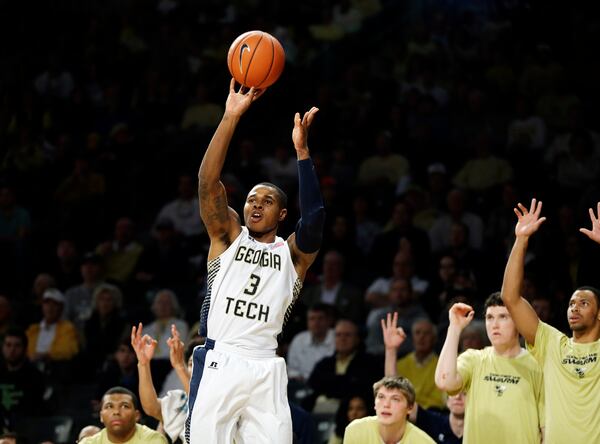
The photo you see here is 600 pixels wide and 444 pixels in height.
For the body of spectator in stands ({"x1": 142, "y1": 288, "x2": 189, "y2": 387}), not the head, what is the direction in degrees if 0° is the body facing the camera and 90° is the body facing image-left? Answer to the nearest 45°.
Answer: approximately 0°

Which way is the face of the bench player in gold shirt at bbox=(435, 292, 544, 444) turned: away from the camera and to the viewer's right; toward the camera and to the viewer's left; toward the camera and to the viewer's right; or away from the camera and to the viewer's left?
toward the camera and to the viewer's left

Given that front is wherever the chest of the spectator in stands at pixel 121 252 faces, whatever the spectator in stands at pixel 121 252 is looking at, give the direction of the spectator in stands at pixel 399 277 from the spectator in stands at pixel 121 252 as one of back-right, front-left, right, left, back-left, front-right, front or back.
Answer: front-left

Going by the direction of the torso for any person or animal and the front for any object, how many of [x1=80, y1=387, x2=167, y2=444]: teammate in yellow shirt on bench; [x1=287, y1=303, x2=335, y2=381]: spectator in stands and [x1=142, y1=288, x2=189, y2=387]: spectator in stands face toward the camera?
3

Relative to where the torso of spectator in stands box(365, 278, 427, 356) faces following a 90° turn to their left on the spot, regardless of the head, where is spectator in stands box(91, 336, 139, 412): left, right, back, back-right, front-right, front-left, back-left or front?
back

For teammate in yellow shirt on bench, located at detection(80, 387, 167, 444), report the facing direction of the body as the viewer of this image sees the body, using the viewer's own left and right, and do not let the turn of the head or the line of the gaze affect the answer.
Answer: facing the viewer

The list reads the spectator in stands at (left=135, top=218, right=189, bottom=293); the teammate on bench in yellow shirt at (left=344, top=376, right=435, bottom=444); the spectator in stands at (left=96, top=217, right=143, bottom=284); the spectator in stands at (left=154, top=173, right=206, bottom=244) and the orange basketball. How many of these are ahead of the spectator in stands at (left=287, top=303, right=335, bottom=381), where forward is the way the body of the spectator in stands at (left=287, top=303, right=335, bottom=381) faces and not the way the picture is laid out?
2

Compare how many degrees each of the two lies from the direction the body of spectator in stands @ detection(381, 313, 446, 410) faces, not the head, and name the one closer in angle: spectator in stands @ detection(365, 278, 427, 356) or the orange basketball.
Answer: the orange basketball

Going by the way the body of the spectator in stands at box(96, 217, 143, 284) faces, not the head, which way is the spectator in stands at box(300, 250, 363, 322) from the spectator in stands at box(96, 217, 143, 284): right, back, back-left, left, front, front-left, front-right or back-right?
front-left

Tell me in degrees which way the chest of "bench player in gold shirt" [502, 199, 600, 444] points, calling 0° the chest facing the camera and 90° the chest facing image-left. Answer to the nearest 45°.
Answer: approximately 0°
